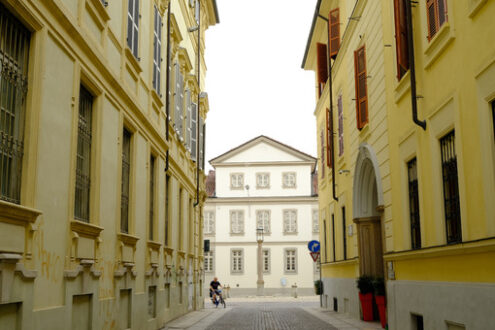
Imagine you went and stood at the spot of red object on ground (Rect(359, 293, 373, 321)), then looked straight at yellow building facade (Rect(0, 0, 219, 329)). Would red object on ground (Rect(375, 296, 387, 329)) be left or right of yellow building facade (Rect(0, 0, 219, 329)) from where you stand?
left

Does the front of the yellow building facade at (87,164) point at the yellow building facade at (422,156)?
yes

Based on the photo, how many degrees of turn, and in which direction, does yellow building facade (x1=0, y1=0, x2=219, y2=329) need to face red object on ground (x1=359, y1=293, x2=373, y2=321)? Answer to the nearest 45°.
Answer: approximately 45° to its left

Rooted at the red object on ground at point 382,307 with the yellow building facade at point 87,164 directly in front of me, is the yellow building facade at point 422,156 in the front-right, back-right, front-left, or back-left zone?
front-left

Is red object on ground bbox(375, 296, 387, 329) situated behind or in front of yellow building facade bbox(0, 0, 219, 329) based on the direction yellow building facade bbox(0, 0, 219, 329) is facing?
in front

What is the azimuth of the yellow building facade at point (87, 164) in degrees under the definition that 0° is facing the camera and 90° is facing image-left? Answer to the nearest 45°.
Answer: approximately 270°

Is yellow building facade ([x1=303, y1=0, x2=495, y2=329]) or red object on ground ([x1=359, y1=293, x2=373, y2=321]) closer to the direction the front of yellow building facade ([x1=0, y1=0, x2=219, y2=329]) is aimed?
the yellow building facade
